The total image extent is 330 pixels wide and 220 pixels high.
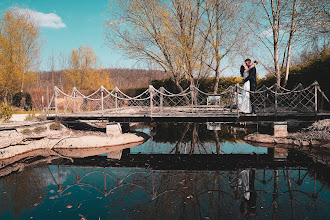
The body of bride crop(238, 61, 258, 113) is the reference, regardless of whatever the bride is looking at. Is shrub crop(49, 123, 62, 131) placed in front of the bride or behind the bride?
behind

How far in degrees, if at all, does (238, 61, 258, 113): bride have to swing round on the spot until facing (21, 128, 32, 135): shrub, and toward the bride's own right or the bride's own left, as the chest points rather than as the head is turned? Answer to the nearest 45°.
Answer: approximately 135° to the bride's own right

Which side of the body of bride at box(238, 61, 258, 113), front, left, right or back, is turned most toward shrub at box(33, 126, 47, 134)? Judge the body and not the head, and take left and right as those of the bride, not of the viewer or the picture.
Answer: back

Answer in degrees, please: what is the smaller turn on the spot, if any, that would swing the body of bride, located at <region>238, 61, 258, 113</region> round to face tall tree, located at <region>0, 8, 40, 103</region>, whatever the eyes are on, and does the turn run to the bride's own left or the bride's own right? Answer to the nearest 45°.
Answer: approximately 180°

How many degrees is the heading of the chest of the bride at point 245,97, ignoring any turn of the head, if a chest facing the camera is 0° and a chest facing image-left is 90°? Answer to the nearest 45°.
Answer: approximately 270°

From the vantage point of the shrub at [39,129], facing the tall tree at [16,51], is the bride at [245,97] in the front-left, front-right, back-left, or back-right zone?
back-right

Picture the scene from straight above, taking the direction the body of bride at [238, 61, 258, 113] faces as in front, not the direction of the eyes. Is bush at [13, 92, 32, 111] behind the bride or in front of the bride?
behind

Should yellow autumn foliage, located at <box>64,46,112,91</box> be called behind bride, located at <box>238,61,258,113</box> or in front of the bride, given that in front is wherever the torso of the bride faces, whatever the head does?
behind

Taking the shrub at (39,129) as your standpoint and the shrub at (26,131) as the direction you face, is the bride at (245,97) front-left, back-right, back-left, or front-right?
back-left
